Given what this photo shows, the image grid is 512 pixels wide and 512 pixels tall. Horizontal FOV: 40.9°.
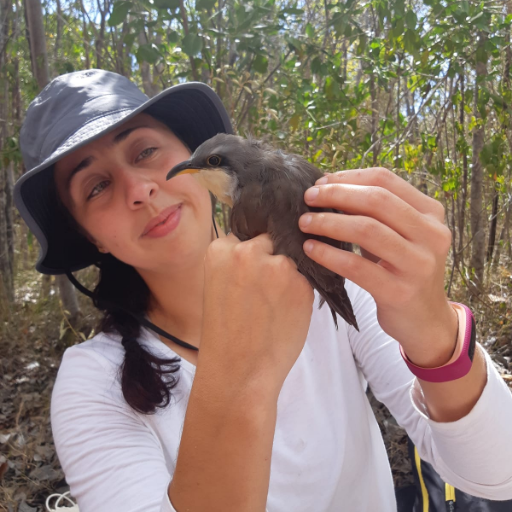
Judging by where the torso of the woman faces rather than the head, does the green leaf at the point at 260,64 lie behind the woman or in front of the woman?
behind

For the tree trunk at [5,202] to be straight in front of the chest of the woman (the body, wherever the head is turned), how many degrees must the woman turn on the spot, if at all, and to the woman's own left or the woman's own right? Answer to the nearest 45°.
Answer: approximately 135° to the woman's own right

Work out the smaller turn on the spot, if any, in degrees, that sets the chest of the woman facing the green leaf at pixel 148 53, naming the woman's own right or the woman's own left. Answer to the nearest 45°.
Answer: approximately 180°

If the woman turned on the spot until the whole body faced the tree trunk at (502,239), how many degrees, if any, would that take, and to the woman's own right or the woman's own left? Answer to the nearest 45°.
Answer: approximately 135° to the woman's own left

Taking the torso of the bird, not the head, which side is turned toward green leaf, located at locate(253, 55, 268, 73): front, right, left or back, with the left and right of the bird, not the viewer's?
right

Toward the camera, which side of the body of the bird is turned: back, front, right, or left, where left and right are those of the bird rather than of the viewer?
left

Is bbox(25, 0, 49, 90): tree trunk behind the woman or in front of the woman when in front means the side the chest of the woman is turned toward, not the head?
behind

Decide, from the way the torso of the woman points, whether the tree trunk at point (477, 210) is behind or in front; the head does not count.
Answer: behind
